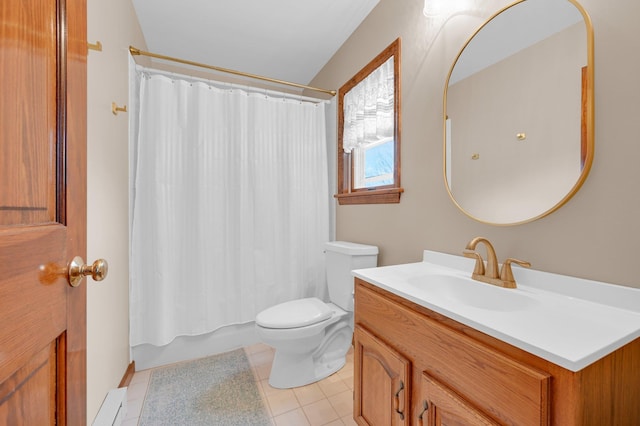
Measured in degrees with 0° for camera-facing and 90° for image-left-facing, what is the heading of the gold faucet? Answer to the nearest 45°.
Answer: approximately 45°

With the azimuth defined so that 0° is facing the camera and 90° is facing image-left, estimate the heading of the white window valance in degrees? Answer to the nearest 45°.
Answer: approximately 45°

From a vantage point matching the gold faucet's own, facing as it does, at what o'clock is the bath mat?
The bath mat is roughly at 1 o'clock from the gold faucet.

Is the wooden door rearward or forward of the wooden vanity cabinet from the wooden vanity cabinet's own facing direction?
forward

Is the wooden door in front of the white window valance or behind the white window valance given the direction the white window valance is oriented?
in front
